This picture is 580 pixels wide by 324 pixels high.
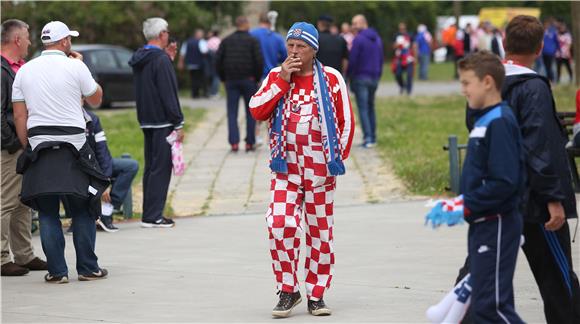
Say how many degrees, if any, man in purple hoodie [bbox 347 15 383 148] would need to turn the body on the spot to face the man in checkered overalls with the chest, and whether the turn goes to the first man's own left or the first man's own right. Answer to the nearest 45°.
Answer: approximately 135° to the first man's own left

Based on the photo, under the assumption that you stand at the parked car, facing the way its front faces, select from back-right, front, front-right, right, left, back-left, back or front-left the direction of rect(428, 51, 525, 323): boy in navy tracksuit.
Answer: left

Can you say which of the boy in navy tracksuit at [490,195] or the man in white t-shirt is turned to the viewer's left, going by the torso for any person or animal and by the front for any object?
the boy in navy tracksuit

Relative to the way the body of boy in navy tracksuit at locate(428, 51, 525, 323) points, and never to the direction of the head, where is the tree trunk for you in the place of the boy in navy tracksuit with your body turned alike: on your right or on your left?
on your right

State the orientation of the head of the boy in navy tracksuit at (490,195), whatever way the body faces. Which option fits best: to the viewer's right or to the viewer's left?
to the viewer's left

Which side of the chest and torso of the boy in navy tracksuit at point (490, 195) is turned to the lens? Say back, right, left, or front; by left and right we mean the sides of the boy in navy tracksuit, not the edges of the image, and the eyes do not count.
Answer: left

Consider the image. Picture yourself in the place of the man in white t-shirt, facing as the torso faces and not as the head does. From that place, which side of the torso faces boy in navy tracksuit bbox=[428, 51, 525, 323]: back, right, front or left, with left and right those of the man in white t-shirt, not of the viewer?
right

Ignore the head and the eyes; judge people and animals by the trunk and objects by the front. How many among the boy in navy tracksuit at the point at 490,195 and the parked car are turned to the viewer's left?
2

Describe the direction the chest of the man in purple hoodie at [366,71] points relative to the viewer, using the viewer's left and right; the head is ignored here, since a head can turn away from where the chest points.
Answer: facing away from the viewer and to the left of the viewer

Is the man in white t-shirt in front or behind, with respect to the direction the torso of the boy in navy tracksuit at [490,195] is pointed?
in front

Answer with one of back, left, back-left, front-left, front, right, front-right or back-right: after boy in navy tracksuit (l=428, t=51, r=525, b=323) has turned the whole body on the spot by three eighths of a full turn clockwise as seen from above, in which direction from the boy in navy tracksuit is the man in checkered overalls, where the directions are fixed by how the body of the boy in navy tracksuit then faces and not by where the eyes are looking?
left

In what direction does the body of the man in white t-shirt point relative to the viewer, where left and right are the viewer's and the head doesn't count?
facing away from the viewer and to the right of the viewer

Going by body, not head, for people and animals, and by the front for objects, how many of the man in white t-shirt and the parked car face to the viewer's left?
1

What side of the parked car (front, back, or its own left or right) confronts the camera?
left
